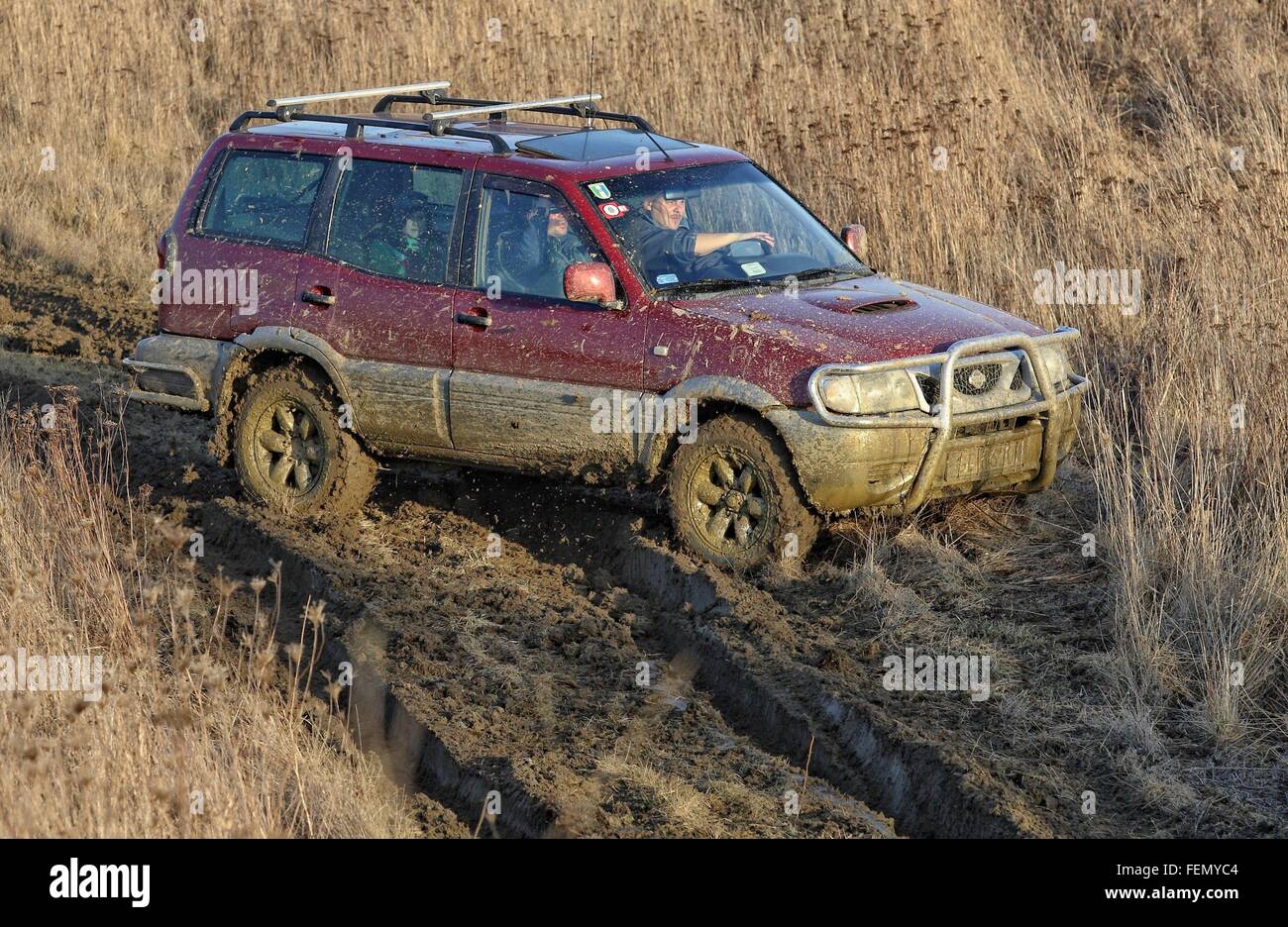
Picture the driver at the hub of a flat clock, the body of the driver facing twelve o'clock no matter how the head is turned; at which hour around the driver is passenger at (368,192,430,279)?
The passenger is roughly at 5 o'clock from the driver.

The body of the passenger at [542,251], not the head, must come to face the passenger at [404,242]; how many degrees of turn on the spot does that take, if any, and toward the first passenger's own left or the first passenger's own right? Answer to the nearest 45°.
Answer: approximately 180°

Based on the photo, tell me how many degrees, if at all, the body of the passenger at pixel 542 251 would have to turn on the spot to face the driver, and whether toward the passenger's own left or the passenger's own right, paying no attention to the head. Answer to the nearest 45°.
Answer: approximately 45° to the passenger's own left
